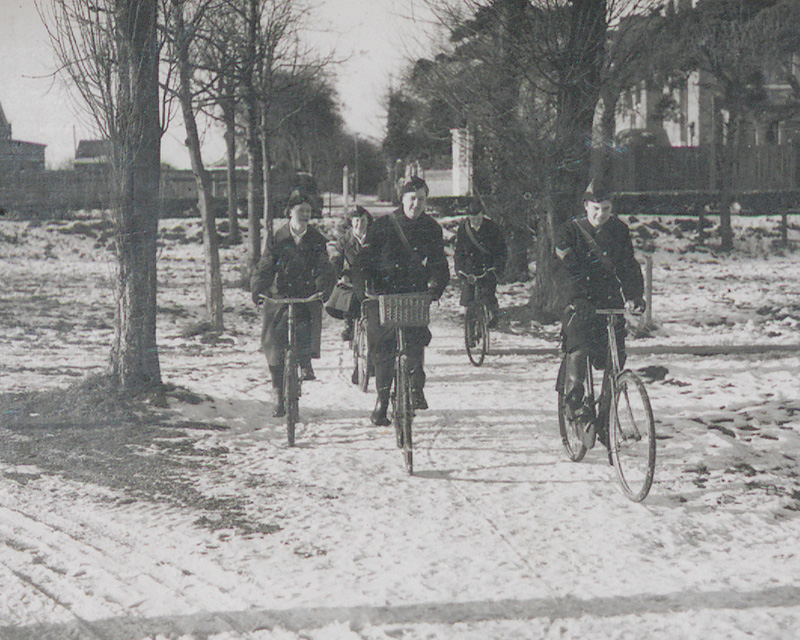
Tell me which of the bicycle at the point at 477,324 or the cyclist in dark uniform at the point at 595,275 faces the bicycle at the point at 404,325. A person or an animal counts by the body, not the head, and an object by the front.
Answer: the bicycle at the point at 477,324

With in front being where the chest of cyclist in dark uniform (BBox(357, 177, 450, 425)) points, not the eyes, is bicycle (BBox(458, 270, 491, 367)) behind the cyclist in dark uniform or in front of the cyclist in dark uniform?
behind

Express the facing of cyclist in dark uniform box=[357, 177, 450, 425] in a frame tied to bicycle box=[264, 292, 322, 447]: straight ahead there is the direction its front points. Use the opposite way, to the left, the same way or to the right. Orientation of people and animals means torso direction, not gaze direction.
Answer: the same way

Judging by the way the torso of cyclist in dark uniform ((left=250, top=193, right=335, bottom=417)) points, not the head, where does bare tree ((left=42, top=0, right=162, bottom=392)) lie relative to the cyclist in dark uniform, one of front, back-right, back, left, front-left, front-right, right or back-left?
back-right

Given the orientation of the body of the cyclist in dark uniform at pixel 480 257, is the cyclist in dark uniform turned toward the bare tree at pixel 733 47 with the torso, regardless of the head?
no

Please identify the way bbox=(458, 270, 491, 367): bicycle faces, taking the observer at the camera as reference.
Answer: facing the viewer

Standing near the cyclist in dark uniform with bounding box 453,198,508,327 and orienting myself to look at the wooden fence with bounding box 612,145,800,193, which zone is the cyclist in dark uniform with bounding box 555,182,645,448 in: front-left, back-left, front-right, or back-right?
back-right

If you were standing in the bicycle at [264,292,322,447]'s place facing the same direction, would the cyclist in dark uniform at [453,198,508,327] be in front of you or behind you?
behind

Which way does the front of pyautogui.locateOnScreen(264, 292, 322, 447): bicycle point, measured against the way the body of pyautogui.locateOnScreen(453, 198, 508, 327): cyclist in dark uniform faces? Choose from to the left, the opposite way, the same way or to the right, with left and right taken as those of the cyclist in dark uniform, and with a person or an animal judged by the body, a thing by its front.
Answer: the same way

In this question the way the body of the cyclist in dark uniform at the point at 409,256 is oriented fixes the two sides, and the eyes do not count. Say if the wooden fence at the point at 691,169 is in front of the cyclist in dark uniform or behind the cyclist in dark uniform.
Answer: behind

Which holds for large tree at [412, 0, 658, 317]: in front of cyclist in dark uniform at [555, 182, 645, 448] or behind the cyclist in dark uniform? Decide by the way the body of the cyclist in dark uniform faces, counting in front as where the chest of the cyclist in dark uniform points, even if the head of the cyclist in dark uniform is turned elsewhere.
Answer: behind

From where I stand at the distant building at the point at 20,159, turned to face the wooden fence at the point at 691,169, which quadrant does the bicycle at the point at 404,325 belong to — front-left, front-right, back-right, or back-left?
front-right

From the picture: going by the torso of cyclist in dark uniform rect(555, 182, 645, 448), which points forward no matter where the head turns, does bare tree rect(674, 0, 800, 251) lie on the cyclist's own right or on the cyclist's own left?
on the cyclist's own left

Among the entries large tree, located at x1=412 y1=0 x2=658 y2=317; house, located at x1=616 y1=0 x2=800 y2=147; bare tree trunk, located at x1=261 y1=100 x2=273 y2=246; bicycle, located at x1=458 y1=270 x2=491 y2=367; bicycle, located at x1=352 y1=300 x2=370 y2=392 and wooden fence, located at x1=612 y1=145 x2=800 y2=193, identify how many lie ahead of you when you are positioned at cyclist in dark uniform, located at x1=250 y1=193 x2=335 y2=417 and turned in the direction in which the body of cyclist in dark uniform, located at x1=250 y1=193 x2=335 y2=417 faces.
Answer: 0

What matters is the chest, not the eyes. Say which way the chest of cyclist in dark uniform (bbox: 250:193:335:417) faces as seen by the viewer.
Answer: toward the camera

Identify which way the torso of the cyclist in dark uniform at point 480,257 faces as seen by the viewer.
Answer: toward the camera

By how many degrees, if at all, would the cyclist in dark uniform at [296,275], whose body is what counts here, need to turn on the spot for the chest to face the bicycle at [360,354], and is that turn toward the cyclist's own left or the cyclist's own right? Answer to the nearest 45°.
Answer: approximately 180°
